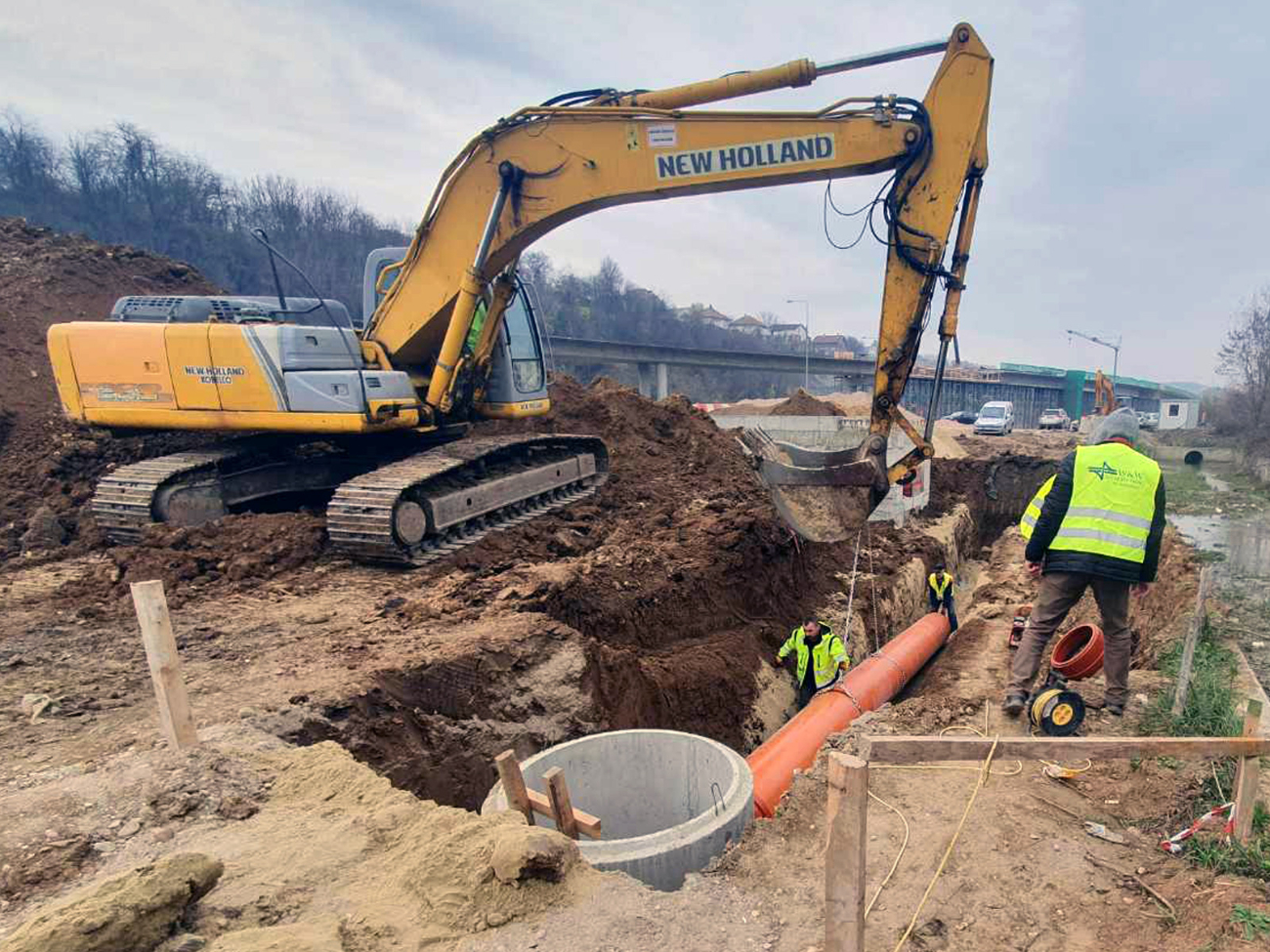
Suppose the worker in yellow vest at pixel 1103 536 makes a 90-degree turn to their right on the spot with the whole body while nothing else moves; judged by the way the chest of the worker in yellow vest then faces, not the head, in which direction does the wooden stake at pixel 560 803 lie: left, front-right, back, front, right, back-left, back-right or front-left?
back-right

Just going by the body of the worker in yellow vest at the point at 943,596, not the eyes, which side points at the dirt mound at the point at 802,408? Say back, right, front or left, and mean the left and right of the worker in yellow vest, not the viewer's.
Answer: back

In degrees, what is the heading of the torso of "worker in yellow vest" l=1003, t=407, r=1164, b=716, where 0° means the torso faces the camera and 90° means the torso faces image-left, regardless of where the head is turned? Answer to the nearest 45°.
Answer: approximately 180°

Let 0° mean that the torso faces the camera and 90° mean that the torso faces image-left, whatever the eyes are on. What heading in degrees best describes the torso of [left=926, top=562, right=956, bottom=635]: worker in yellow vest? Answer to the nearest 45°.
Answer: approximately 0°

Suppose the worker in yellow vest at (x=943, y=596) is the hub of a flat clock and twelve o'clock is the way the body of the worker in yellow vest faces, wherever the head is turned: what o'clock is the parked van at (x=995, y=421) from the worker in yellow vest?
The parked van is roughly at 6 o'clock from the worker in yellow vest.

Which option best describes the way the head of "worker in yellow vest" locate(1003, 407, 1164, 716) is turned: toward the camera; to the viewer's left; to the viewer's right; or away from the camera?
away from the camera

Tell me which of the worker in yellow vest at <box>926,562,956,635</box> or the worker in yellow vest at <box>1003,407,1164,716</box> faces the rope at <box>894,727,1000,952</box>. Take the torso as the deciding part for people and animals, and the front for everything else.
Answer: the worker in yellow vest at <box>926,562,956,635</box>

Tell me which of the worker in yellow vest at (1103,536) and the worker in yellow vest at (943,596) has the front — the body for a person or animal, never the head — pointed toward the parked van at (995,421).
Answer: the worker in yellow vest at (1103,536)

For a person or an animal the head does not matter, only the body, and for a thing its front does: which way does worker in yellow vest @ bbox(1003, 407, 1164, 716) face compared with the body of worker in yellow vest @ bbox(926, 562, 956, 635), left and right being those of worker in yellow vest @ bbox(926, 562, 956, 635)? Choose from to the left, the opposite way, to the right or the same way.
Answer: the opposite way

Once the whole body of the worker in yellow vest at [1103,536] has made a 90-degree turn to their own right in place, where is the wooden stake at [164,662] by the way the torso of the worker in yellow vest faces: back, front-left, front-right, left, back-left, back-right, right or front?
back-right

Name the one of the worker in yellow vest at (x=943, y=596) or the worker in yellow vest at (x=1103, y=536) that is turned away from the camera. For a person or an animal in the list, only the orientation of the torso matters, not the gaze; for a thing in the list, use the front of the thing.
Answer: the worker in yellow vest at (x=1103, y=536)

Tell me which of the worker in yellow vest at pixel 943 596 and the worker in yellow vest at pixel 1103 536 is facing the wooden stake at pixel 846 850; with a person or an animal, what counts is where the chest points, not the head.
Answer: the worker in yellow vest at pixel 943 596

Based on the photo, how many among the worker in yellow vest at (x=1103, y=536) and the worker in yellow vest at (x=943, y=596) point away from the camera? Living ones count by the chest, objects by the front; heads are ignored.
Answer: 1

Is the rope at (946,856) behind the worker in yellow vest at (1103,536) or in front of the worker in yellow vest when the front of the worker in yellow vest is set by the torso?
behind

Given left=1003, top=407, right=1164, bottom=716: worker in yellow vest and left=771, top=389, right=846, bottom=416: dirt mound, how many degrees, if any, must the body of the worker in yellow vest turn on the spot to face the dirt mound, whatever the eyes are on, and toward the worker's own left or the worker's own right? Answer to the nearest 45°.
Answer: approximately 45° to the worker's own left
